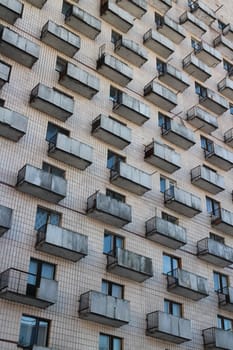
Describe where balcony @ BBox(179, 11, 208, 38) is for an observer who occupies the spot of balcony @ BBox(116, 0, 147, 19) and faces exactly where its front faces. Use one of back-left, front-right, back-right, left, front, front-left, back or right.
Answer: left
